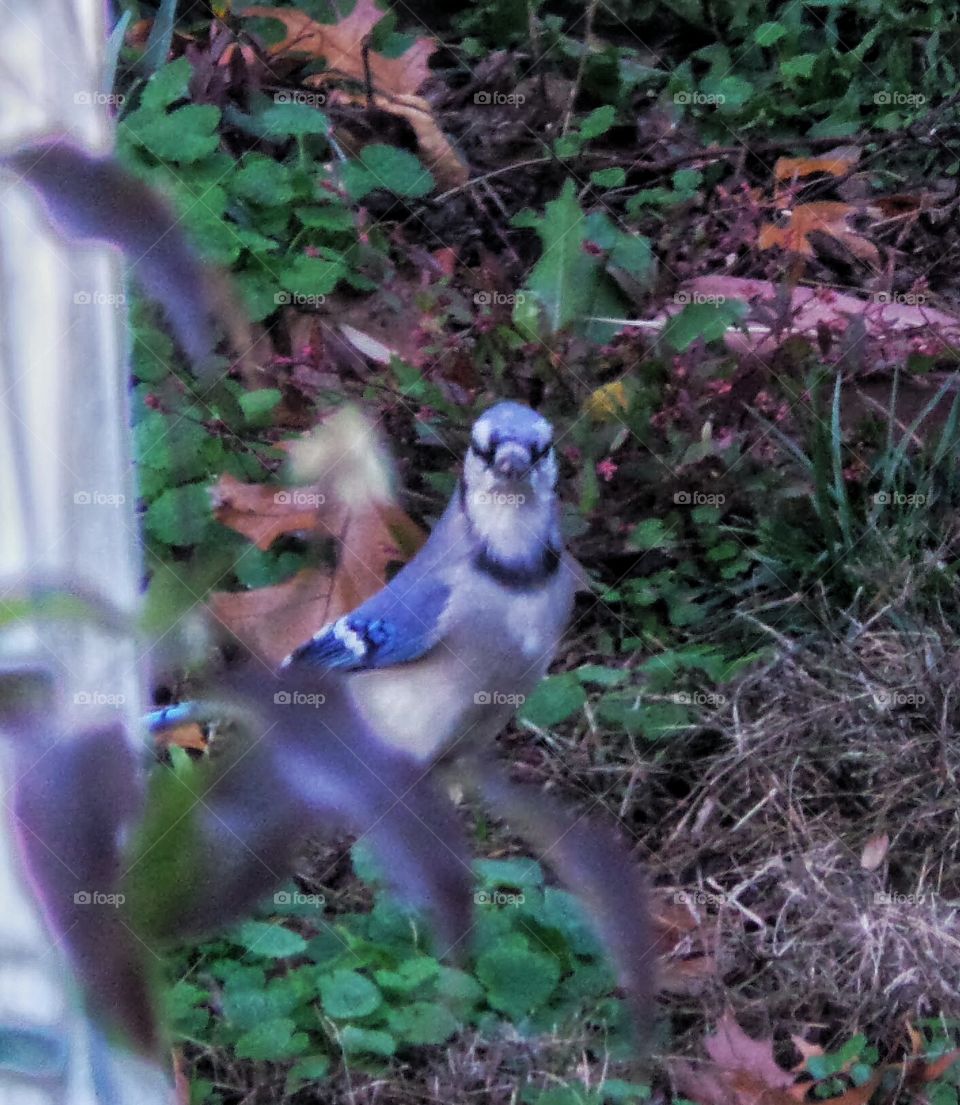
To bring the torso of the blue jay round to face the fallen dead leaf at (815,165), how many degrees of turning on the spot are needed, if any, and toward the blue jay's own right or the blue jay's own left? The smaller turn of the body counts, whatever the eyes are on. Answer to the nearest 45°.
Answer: approximately 90° to the blue jay's own left

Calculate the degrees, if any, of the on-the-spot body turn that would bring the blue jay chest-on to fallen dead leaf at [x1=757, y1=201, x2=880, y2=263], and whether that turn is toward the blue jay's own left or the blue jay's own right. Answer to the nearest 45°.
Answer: approximately 90° to the blue jay's own left

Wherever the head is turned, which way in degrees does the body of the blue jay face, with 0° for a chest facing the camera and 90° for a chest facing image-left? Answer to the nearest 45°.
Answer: approximately 315°

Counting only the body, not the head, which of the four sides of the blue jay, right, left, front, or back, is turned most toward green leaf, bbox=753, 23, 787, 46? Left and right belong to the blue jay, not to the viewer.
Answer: left
